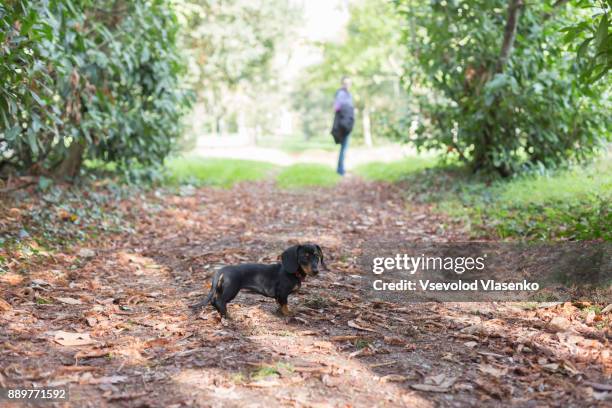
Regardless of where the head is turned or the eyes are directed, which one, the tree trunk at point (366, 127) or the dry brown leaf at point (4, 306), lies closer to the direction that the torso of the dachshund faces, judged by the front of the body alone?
the tree trunk

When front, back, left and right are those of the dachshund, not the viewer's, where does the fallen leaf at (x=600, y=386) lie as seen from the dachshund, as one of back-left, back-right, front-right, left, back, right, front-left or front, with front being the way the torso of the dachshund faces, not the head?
front-right

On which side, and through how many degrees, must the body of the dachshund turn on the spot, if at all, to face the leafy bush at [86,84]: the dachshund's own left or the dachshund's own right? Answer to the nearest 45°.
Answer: approximately 135° to the dachshund's own left

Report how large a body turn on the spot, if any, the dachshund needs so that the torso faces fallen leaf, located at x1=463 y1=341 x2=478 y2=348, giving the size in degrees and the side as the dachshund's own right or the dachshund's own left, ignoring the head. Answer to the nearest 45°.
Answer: approximately 45° to the dachshund's own right

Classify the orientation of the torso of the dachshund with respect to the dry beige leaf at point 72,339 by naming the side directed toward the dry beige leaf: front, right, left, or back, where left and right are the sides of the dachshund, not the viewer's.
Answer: back

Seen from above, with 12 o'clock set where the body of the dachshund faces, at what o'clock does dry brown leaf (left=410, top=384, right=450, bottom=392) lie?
The dry brown leaf is roughly at 2 o'clock from the dachshund.

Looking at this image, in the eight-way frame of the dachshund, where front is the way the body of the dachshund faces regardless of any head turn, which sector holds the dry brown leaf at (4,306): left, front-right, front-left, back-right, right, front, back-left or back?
back

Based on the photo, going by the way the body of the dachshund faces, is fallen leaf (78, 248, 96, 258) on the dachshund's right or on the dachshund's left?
on the dachshund's left

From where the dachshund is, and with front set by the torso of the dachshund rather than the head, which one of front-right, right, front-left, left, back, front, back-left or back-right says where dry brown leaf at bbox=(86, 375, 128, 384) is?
back-right

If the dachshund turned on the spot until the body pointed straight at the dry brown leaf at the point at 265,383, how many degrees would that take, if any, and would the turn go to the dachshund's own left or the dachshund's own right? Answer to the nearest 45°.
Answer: approximately 90° to the dachshund's own right

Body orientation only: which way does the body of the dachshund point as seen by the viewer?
to the viewer's right

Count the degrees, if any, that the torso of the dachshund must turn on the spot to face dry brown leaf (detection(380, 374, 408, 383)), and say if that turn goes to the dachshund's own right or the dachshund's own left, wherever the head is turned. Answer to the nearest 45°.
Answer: approximately 45° to the dachshund's own right

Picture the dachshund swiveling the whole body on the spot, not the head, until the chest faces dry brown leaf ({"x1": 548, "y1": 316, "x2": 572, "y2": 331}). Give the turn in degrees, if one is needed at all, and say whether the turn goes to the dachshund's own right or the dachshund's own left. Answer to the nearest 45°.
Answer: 0° — it already faces it

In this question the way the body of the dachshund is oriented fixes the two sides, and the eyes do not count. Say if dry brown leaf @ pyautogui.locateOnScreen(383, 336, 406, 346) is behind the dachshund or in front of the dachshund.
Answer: in front
